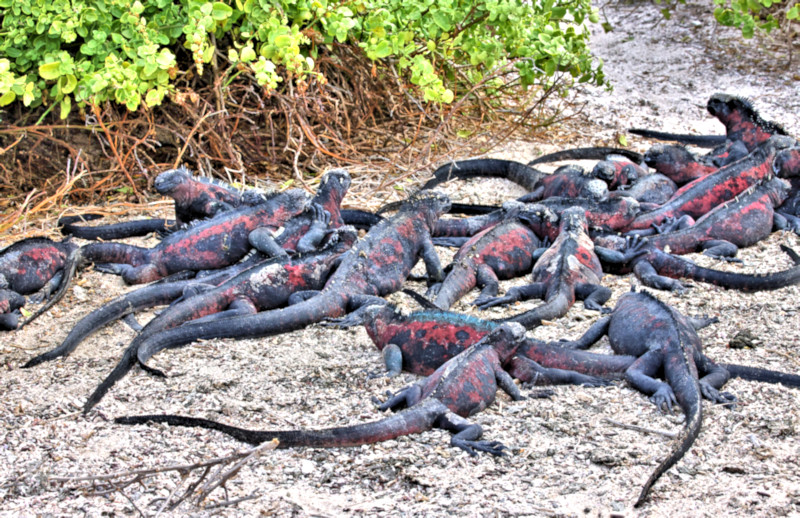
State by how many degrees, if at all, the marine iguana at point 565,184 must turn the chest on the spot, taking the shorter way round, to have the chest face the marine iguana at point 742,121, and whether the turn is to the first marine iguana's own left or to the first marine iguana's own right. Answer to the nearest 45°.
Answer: approximately 45° to the first marine iguana's own left

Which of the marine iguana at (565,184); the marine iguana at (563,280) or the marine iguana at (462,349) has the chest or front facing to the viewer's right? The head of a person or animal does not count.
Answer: the marine iguana at (565,184)

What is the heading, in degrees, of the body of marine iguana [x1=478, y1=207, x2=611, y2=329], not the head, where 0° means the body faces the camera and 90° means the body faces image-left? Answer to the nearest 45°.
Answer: approximately 180°

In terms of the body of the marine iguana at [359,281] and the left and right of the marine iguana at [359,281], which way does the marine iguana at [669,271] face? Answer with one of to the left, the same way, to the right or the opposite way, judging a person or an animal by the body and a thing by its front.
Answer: to the left

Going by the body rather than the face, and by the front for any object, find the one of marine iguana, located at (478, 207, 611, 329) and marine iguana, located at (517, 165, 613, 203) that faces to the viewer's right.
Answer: marine iguana, located at (517, 165, 613, 203)

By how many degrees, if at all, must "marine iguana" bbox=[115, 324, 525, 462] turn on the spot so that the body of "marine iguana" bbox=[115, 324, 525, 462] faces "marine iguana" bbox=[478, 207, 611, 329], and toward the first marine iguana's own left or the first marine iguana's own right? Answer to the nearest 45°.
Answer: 0° — it already faces it

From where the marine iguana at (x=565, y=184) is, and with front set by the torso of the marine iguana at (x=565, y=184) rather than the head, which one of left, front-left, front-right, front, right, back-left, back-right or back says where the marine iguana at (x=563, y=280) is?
right

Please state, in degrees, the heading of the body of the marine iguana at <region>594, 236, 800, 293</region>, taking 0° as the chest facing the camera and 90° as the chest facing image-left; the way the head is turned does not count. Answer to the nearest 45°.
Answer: approximately 90°

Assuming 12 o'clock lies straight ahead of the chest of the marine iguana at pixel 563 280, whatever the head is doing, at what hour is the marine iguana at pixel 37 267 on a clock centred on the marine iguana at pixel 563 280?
the marine iguana at pixel 37 267 is roughly at 9 o'clock from the marine iguana at pixel 563 280.

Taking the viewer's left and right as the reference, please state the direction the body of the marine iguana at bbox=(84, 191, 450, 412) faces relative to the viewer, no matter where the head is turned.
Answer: facing away from the viewer and to the right of the viewer

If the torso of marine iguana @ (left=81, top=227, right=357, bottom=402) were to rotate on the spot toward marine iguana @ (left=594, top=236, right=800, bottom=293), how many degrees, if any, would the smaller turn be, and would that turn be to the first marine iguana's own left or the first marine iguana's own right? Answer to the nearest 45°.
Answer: approximately 45° to the first marine iguana's own right
